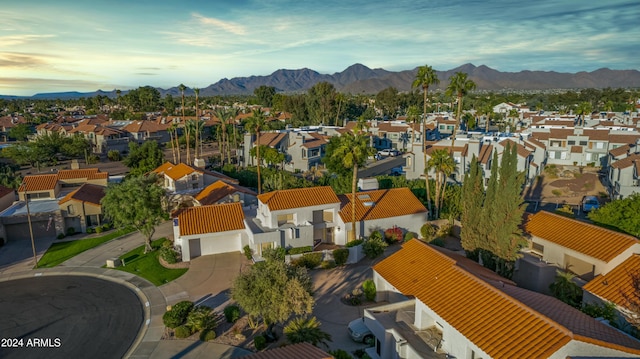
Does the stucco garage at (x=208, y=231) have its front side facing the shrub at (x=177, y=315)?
yes

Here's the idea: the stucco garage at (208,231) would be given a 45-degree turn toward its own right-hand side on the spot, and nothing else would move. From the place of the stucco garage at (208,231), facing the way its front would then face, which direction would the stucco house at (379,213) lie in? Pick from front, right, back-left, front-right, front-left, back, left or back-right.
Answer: back-left

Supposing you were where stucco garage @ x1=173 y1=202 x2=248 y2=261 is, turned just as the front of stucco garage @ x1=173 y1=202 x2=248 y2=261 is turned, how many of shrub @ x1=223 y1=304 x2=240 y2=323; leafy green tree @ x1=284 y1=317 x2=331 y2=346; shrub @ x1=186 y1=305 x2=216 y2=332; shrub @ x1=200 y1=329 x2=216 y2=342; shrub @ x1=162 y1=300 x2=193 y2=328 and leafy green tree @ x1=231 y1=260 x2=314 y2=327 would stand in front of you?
6

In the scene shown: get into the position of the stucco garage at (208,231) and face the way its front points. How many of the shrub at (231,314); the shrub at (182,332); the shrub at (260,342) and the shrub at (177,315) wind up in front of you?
4

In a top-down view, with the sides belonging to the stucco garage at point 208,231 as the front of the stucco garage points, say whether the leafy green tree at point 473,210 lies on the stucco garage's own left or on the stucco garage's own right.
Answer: on the stucco garage's own left

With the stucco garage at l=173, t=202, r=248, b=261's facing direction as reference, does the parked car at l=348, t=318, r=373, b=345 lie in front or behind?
in front

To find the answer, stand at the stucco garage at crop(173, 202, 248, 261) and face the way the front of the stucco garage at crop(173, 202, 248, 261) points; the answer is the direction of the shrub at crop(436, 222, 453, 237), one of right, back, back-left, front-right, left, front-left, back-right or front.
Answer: left

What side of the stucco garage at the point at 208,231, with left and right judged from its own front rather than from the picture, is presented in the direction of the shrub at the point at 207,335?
front

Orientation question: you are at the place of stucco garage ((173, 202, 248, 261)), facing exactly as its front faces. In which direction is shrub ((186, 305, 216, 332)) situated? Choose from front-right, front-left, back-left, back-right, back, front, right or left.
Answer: front

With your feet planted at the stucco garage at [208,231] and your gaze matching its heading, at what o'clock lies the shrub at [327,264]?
The shrub is roughly at 10 o'clock from the stucco garage.

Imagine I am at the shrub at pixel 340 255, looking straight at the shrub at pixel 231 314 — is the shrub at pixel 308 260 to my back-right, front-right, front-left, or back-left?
front-right

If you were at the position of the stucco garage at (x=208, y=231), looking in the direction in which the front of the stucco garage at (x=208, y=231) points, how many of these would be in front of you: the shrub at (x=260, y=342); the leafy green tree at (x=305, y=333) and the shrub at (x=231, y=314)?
3

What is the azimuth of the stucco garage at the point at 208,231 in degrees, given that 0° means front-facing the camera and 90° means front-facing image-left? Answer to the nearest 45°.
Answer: approximately 0°

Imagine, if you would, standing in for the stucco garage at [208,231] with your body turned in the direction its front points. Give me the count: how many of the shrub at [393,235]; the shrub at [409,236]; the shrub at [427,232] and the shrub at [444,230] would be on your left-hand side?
4

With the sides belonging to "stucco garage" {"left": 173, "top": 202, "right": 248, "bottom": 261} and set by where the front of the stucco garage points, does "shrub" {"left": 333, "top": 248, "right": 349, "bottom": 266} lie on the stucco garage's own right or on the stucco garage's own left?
on the stucco garage's own left

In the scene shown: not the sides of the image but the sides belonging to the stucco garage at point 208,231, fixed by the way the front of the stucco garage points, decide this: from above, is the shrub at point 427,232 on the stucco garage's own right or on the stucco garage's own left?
on the stucco garage's own left

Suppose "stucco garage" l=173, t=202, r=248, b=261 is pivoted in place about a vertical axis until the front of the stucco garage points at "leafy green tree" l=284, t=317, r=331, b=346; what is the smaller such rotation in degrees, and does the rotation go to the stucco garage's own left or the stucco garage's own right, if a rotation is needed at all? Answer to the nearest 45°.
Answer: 0° — it already faces it

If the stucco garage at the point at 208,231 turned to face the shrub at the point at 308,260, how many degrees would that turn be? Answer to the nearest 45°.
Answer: approximately 45° to its left

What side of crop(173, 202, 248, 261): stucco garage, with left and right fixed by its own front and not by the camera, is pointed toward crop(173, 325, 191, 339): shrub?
front

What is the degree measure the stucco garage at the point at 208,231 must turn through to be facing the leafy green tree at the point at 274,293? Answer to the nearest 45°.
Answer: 0° — it already faces it
